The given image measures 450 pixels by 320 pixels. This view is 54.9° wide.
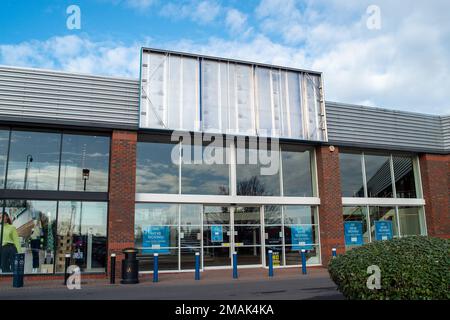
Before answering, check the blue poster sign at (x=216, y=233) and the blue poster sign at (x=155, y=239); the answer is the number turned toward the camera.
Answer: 2

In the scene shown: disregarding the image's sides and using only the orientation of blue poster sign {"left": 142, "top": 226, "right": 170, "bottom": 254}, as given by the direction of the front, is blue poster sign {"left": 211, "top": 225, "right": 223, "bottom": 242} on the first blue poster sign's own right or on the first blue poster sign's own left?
on the first blue poster sign's own left

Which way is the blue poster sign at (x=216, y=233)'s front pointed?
toward the camera

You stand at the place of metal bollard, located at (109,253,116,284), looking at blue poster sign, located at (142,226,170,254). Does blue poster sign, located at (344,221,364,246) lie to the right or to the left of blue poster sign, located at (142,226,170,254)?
right

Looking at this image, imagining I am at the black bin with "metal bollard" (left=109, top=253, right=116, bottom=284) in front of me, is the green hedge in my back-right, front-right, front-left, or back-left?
back-left

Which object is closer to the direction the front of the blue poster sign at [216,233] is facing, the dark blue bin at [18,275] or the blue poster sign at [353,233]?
the dark blue bin

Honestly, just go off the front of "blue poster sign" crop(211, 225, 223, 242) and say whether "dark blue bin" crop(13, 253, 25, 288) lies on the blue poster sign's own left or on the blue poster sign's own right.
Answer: on the blue poster sign's own right

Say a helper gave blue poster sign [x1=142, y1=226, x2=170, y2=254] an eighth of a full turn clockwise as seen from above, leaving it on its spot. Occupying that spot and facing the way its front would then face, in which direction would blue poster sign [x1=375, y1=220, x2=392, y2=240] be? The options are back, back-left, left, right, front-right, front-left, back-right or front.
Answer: back-left

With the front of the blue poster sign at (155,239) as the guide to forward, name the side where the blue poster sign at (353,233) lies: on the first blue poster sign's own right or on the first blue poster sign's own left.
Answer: on the first blue poster sign's own left

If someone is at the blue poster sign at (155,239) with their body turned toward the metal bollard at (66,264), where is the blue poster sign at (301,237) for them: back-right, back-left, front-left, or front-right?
back-left

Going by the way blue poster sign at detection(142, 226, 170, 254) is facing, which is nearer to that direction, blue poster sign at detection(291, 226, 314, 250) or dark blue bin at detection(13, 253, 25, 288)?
the dark blue bin

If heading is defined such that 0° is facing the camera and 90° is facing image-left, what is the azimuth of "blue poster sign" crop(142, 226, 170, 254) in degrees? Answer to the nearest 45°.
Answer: approximately 0°

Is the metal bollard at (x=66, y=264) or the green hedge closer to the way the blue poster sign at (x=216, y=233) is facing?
the green hedge
